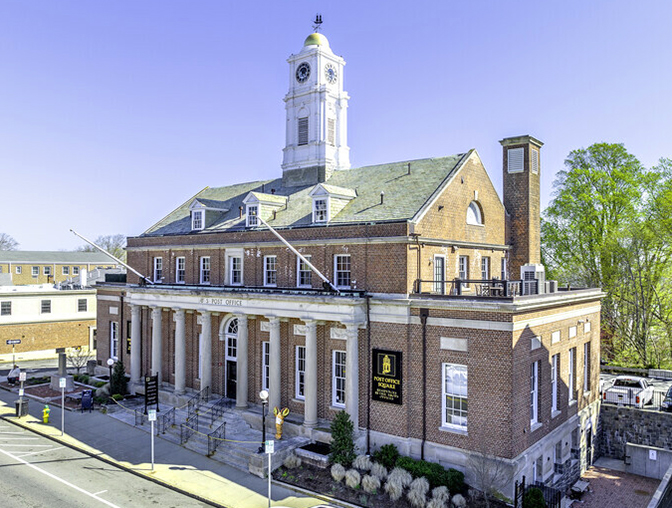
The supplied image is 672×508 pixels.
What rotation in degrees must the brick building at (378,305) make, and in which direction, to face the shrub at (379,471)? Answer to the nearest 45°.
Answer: approximately 45° to its left

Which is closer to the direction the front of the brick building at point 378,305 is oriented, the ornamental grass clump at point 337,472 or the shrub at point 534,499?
the ornamental grass clump

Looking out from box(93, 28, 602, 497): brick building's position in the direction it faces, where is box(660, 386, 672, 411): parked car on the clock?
The parked car is roughly at 7 o'clock from the brick building.

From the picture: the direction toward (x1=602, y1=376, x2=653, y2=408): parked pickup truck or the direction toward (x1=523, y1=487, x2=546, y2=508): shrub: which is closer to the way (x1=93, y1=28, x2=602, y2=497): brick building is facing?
the shrub

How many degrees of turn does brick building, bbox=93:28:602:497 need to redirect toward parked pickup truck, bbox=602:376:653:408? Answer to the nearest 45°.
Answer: approximately 135° to its left

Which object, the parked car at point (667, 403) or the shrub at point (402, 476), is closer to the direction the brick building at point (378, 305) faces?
the shrub

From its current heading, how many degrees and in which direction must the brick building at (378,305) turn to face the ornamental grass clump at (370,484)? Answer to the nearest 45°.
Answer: approximately 45° to its left

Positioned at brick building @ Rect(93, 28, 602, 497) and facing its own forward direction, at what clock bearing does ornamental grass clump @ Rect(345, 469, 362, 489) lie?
The ornamental grass clump is roughly at 11 o'clock from the brick building.

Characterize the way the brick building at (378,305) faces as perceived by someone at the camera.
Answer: facing the viewer and to the left of the viewer

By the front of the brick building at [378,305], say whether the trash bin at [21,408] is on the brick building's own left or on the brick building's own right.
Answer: on the brick building's own right
